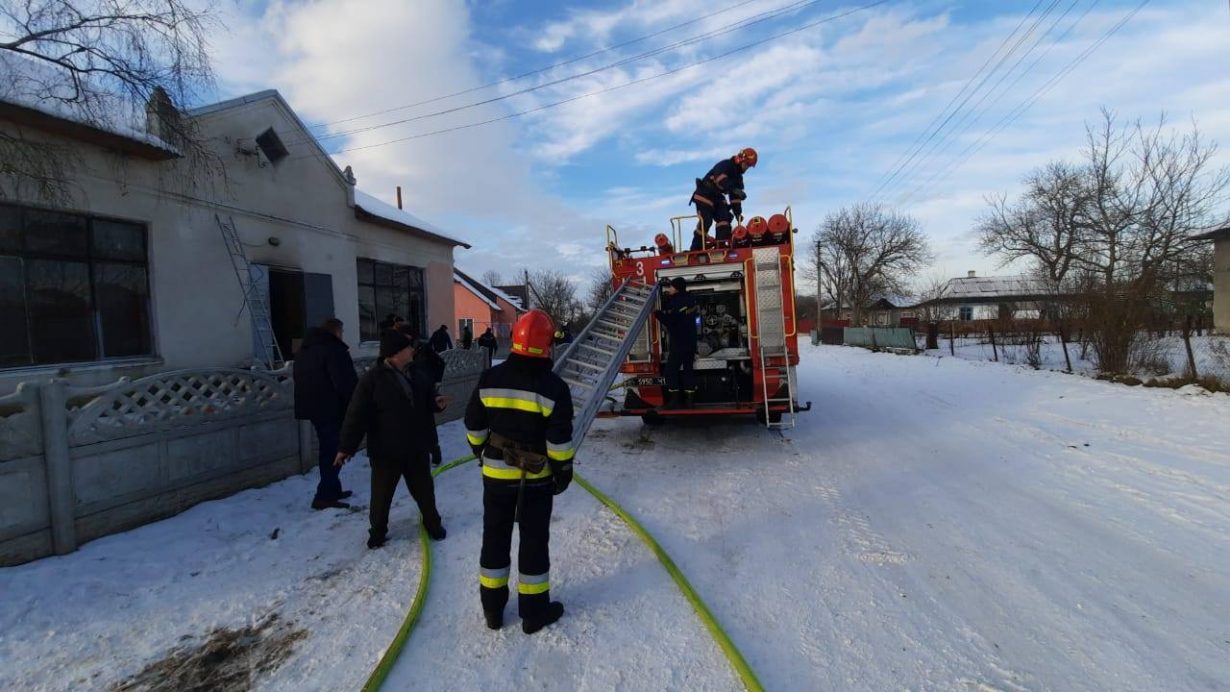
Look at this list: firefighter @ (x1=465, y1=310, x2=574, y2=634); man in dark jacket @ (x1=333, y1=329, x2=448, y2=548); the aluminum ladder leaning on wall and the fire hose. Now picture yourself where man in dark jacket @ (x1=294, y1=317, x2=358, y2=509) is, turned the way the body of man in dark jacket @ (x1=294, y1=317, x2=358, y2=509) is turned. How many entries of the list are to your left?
1

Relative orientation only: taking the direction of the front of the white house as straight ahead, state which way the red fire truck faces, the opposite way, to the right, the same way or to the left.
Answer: to the left

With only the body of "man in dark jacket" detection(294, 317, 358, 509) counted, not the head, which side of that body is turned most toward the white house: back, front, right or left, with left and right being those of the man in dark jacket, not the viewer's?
left

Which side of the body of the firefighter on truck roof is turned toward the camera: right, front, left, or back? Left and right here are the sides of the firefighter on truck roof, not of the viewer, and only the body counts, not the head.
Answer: right

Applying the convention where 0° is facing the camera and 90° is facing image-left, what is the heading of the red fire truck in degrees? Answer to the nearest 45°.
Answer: approximately 180°

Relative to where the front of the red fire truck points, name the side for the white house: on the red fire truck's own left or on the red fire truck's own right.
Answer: on the red fire truck's own left

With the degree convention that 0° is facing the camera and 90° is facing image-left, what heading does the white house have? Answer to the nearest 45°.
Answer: approximately 315°

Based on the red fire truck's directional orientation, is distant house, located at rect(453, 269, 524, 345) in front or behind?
in front
